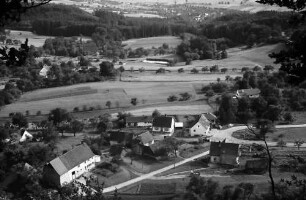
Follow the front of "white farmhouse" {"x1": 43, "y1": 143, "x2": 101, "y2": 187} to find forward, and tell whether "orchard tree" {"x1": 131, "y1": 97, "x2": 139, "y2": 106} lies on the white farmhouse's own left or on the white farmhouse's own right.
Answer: on the white farmhouse's own left

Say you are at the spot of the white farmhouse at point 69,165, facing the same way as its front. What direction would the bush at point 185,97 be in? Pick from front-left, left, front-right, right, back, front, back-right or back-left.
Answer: left

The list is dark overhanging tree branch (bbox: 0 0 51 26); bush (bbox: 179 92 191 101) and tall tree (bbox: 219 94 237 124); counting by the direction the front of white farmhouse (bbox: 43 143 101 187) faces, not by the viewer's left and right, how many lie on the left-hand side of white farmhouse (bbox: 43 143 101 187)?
2

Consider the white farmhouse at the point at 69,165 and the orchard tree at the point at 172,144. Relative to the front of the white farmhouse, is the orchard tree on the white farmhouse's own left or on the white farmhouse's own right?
on the white farmhouse's own left

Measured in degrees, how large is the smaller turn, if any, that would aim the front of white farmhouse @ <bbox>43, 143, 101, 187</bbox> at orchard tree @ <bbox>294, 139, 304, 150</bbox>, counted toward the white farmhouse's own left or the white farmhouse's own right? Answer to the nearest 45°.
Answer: approximately 45° to the white farmhouse's own left

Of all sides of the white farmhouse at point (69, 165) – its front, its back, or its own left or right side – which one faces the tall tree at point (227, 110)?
left

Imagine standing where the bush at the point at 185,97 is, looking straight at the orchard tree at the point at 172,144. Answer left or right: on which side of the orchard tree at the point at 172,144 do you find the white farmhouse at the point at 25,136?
right

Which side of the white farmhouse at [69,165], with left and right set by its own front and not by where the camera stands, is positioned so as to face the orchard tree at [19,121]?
back

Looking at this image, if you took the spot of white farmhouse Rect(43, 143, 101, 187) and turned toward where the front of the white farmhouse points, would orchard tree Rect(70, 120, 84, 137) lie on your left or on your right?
on your left

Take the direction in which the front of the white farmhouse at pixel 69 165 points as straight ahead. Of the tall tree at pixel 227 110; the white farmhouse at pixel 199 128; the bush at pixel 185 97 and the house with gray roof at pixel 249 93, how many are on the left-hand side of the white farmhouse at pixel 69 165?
4

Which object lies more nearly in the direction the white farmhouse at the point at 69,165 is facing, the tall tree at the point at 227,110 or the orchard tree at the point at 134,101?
the tall tree

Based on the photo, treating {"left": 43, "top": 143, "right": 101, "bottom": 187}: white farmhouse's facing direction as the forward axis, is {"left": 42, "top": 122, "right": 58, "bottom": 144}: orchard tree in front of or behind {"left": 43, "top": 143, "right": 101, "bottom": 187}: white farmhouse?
behind

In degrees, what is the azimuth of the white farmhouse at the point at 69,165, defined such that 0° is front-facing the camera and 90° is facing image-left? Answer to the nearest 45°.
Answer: approximately 315°

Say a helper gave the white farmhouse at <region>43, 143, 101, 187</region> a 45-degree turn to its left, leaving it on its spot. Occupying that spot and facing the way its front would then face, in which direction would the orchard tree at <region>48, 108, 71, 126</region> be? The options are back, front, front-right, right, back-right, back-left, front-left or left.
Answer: left
